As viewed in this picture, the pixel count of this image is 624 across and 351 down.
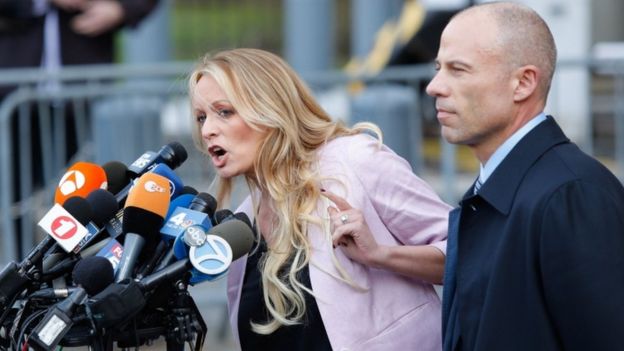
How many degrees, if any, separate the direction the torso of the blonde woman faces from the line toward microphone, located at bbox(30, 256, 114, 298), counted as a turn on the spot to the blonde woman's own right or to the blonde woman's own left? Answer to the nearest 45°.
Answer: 0° — they already face it

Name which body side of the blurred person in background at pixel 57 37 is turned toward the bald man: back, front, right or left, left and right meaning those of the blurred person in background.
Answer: front

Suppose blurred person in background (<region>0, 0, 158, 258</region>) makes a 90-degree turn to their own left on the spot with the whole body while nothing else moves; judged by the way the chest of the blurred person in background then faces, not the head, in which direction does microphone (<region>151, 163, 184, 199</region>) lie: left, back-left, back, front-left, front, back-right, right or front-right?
right

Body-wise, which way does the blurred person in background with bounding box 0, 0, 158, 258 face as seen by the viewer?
toward the camera

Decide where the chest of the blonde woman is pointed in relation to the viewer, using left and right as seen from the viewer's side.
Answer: facing the viewer and to the left of the viewer

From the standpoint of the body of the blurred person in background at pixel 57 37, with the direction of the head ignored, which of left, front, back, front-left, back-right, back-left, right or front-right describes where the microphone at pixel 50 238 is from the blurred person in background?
front

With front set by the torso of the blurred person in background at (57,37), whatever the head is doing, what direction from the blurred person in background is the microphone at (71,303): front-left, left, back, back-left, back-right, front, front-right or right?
front

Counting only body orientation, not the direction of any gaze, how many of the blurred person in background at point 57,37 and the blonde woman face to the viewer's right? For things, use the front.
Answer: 0

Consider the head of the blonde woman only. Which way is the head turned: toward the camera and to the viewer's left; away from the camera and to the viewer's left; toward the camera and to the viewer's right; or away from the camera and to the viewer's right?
toward the camera and to the viewer's left

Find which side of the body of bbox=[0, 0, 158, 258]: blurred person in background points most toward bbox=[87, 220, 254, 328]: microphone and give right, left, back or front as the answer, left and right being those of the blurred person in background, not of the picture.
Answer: front

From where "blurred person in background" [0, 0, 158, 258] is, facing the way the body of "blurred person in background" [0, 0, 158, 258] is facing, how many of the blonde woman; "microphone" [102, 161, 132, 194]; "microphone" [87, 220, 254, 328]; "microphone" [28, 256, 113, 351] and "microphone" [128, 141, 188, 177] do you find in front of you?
5

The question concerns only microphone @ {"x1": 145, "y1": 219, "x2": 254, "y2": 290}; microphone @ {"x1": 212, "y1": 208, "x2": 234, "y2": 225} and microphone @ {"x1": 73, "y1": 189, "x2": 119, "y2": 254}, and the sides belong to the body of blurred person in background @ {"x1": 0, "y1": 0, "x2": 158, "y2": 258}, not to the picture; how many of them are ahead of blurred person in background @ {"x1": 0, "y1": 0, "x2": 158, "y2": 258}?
3

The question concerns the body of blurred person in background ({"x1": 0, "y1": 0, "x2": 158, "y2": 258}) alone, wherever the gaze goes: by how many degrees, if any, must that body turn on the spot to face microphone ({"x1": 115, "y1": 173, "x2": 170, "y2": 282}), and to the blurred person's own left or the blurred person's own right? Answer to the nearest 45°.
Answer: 0° — they already face it
